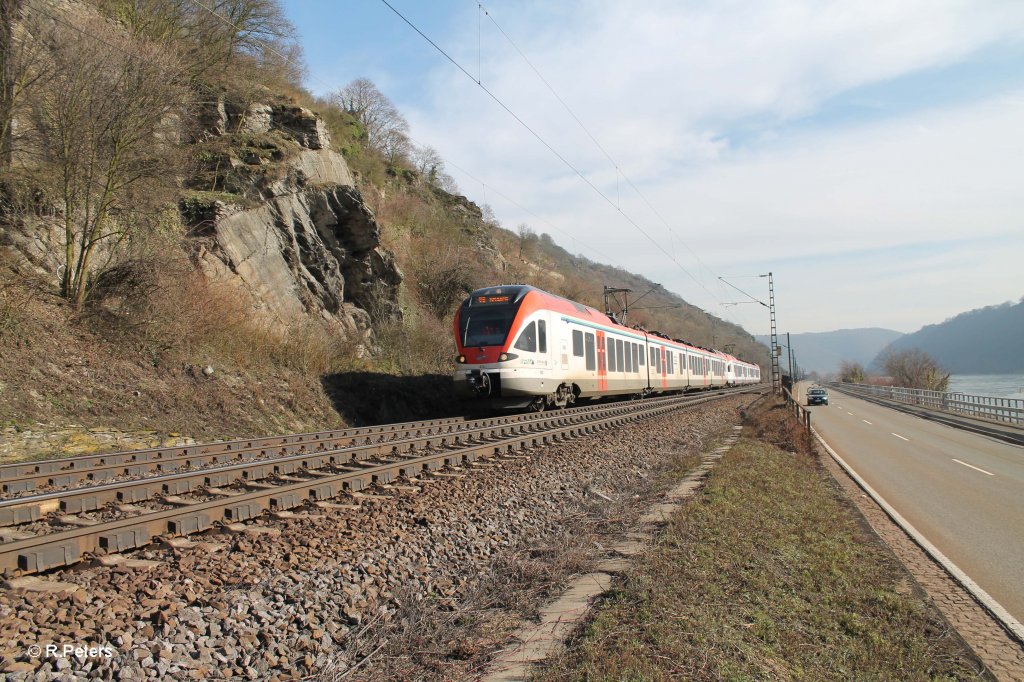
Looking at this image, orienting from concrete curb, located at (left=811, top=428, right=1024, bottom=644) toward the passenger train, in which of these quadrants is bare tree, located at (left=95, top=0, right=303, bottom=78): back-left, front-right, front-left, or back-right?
front-left

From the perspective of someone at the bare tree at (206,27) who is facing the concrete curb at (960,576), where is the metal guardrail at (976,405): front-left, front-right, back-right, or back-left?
front-left

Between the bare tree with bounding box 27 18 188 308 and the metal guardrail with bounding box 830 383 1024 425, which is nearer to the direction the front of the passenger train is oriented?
the bare tree

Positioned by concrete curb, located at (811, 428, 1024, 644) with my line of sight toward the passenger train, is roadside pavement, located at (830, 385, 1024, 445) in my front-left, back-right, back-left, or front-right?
front-right

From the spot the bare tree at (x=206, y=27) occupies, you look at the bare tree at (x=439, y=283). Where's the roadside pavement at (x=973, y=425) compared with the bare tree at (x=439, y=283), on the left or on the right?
right

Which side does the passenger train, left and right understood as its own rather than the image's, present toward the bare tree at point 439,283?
right

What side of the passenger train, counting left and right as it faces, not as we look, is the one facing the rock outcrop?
front

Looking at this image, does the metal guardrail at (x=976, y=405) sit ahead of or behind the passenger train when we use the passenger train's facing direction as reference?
behind

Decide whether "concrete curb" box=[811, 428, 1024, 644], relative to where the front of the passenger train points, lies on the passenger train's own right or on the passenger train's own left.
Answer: on the passenger train's own left

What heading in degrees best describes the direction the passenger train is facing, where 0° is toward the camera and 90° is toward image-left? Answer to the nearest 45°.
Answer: approximately 45°

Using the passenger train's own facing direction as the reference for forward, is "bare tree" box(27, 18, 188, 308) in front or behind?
in front

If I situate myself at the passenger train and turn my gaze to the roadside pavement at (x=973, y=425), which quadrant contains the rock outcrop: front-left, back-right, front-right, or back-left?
back-left

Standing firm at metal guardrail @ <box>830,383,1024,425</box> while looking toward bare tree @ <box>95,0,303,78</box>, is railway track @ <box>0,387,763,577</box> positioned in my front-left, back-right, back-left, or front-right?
front-left

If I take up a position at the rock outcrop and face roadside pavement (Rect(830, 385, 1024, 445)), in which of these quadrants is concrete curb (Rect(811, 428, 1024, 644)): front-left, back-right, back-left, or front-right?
front-right

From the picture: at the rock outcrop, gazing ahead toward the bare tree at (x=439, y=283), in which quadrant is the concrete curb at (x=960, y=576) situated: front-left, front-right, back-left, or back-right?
back-right
